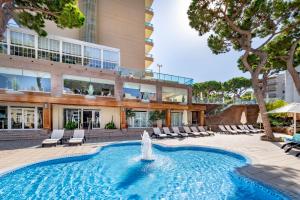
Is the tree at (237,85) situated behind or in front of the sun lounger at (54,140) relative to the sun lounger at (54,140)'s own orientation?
behind

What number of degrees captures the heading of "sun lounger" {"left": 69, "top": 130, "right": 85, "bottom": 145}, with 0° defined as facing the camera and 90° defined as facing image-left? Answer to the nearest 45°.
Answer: approximately 45°

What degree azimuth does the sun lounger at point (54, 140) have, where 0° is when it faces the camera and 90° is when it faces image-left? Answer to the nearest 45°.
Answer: approximately 45°

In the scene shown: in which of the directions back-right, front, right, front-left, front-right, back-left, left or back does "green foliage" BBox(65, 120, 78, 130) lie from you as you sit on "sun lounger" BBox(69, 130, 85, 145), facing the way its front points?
back-right
